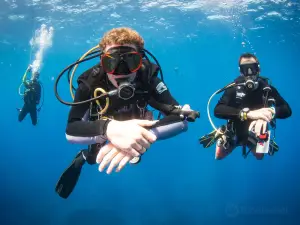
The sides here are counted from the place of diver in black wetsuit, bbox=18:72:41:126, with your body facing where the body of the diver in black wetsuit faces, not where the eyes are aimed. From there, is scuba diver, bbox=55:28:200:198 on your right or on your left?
on your left

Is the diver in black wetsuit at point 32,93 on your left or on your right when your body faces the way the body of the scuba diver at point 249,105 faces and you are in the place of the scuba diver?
on your right

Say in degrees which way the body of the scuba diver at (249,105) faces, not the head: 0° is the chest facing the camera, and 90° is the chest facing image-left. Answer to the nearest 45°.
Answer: approximately 0°

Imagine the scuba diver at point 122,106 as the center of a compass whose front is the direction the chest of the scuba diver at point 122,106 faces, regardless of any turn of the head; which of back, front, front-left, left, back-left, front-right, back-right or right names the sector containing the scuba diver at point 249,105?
back-left

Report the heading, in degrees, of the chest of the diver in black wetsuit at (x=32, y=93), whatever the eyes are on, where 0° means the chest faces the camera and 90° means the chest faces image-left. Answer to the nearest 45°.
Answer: approximately 45°

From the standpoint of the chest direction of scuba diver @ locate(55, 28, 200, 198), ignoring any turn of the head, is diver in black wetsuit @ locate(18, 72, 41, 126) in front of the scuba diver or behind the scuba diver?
behind

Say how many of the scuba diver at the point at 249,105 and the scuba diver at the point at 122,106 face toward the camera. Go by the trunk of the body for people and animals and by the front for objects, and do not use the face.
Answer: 2

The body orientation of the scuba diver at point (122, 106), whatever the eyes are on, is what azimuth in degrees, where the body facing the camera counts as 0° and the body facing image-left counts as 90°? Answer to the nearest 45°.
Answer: approximately 0°

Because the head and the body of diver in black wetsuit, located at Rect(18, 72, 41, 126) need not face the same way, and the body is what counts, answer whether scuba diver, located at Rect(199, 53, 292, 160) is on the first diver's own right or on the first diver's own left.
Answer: on the first diver's own left
